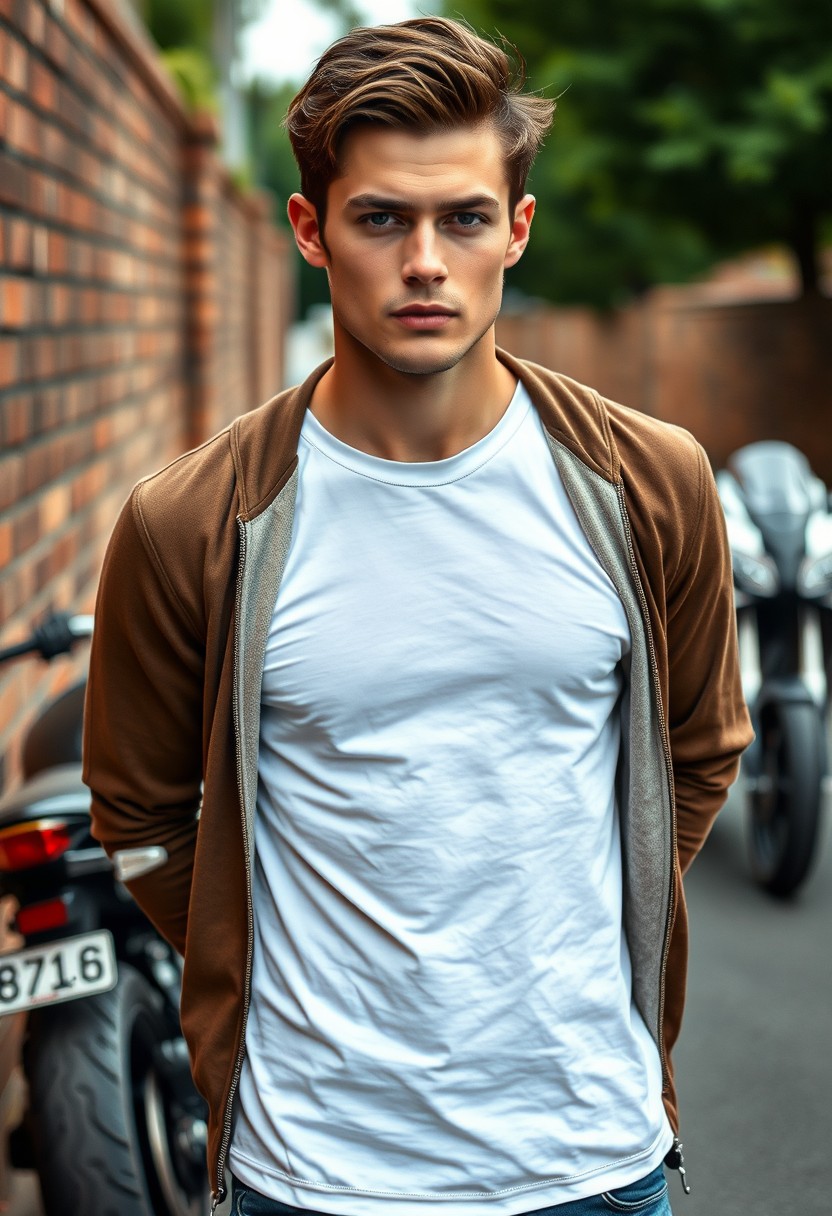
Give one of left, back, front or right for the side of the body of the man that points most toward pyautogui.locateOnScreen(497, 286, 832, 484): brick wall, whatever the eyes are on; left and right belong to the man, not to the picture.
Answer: back

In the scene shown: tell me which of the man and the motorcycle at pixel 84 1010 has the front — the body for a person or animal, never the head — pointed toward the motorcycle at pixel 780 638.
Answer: the motorcycle at pixel 84 1010

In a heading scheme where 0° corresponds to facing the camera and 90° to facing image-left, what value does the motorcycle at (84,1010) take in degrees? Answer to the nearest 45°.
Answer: approximately 225°

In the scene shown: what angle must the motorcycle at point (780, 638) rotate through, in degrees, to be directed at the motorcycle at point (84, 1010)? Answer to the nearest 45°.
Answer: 0° — it already faces it

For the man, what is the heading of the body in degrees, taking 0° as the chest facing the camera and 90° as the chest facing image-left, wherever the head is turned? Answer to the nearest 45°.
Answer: approximately 0°

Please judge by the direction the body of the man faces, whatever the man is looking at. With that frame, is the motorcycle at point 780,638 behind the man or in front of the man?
behind

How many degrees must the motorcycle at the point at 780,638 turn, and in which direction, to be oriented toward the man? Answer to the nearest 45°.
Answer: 0° — it already faces them

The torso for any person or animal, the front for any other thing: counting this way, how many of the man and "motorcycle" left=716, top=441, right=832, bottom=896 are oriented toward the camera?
2
